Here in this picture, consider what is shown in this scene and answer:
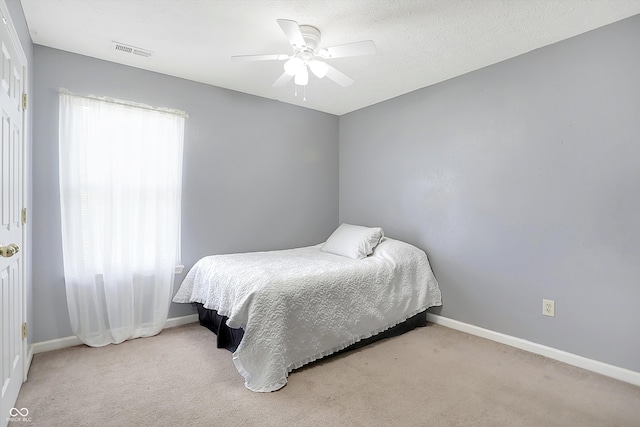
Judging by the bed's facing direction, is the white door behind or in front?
in front

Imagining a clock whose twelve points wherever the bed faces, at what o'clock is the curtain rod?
The curtain rod is roughly at 2 o'clock from the bed.

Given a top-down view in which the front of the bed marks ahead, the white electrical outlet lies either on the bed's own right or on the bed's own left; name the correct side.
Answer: on the bed's own left

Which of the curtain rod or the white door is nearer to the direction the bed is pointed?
the white door

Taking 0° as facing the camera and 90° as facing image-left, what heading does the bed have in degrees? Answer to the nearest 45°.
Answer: approximately 45°

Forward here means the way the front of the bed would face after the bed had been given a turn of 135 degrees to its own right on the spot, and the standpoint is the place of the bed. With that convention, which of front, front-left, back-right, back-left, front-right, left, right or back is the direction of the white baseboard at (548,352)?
right
